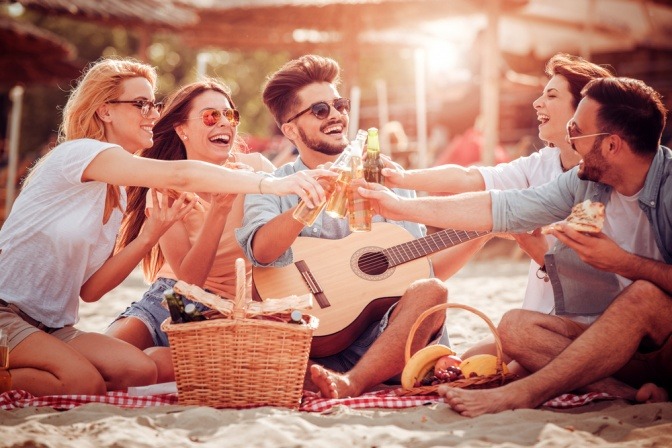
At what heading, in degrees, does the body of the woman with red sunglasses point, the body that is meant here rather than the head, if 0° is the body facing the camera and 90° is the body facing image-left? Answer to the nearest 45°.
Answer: approximately 315°

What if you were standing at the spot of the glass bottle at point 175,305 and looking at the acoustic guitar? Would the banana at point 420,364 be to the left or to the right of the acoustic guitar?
right

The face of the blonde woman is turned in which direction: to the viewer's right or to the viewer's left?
to the viewer's right

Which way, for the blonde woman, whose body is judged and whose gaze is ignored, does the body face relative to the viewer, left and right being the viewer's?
facing to the right of the viewer

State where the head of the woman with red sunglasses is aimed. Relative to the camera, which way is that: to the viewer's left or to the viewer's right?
to the viewer's right

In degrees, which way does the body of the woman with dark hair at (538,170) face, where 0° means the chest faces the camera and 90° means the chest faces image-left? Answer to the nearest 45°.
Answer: approximately 90°

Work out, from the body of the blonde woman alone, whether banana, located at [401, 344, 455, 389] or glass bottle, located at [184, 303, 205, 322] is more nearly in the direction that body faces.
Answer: the banana

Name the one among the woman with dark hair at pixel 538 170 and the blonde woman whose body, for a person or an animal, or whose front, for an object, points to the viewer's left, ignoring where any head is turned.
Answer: the woman with dark hair

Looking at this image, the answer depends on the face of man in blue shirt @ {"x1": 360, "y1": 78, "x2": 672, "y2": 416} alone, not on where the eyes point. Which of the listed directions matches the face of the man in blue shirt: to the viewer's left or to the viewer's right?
to the viewer's left

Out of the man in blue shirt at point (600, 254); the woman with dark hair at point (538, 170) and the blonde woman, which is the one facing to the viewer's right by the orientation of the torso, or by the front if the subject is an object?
the blonde woman
